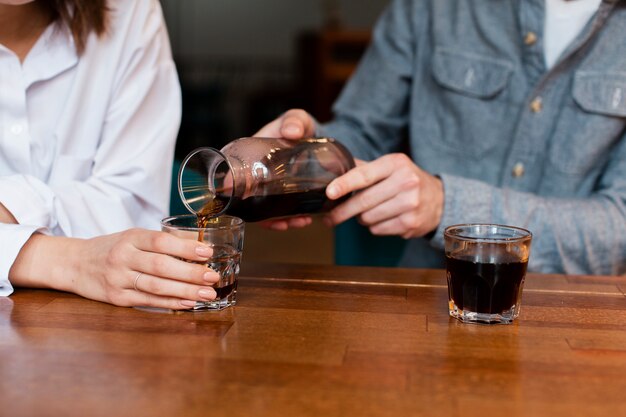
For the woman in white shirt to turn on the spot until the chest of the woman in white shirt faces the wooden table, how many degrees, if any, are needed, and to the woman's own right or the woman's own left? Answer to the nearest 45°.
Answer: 0° — they already face it

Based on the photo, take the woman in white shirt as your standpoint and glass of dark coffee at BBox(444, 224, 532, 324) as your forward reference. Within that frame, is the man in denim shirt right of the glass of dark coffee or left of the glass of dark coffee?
left

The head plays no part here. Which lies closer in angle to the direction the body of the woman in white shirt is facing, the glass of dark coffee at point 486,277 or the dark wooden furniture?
the glass of dark coffee

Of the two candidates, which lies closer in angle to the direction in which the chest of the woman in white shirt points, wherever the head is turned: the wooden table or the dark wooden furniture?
the wooden table

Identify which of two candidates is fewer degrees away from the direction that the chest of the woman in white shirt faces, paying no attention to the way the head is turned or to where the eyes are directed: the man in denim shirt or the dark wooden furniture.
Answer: the man in denim shirt

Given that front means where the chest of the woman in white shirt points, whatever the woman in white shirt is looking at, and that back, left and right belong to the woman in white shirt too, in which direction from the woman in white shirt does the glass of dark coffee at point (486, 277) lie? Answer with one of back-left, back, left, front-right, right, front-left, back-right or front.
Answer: front-left

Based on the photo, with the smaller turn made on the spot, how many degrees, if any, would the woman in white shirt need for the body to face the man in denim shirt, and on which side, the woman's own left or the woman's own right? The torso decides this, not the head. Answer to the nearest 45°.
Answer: approximately 90° to the woman's own left
